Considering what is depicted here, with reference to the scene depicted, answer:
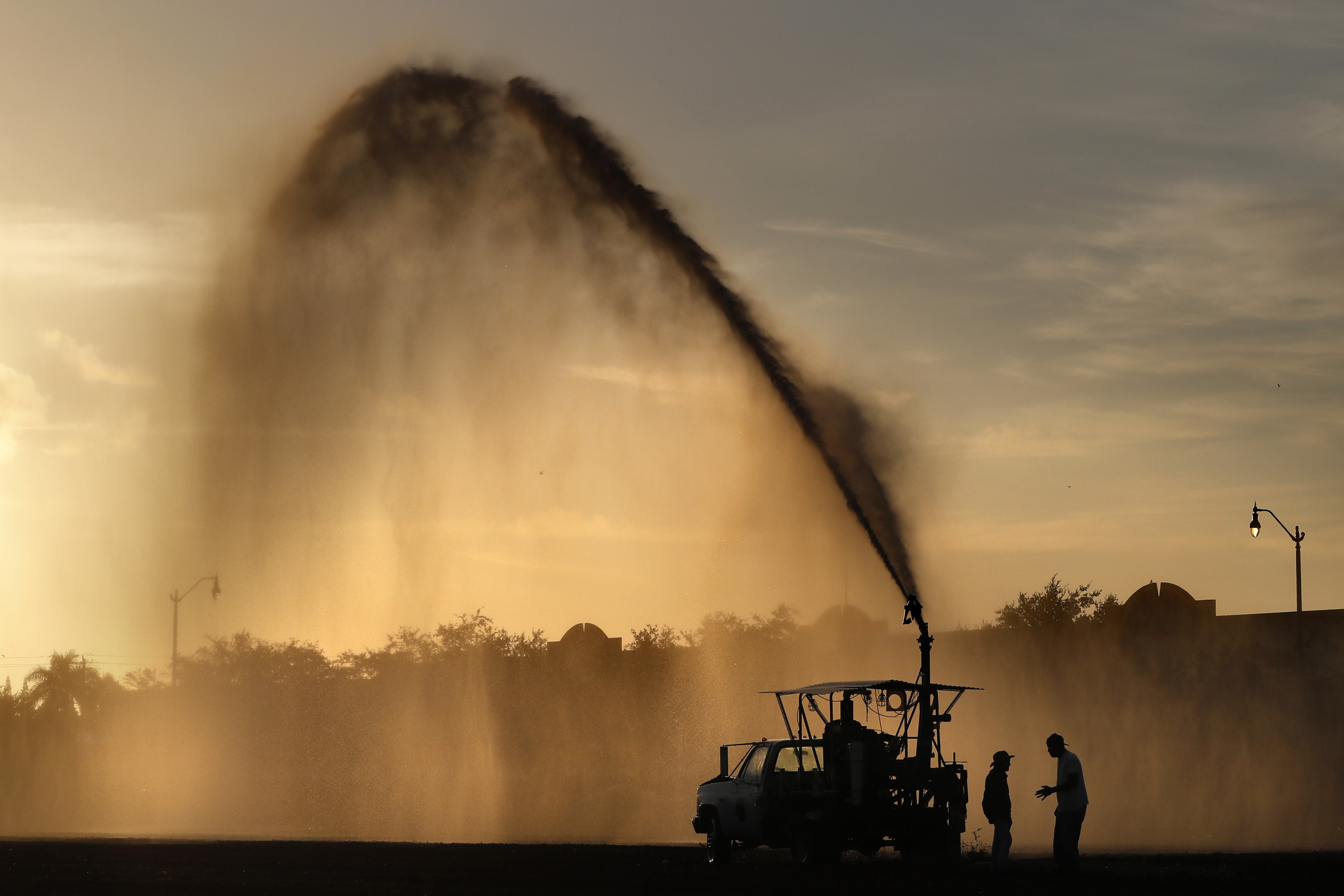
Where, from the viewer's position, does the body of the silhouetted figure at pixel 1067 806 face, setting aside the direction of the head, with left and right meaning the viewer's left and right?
facing to the left of the viewer

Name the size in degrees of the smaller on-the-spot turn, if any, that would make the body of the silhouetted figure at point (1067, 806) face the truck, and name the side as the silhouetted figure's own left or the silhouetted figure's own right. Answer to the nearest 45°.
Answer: approximately 45° to the silhouetted figure's own right
